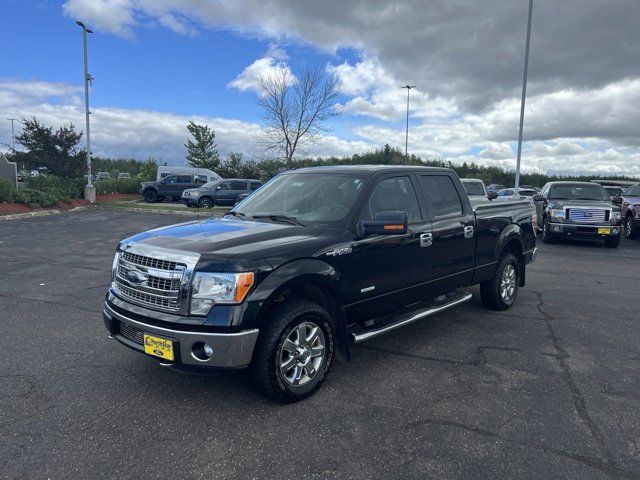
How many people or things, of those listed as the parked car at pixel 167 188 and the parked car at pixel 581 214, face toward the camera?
1

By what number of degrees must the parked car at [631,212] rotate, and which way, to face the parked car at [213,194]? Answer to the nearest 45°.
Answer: approximately 135° to its right

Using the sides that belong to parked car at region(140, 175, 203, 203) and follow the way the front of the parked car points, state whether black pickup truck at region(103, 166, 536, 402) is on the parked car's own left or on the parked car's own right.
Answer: on the parked car's own left

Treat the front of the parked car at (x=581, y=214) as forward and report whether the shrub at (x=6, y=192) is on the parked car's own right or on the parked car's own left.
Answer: on the parked car's own right

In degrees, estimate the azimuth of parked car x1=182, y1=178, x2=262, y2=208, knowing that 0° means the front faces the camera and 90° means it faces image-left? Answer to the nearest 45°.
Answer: approximately 45°

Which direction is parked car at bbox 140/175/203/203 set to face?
to the viewer's left

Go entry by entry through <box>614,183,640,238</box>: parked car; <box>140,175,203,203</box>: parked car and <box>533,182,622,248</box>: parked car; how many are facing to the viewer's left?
1

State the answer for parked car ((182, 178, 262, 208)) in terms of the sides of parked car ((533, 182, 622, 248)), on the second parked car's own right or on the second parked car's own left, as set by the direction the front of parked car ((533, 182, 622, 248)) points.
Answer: on the second parked car's own right

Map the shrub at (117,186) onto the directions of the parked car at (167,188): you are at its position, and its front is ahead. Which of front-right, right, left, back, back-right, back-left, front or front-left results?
front-right

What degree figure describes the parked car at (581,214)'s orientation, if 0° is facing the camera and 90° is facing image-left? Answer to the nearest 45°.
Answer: approximately 0°

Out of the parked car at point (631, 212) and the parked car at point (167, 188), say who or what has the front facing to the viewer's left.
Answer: the parked car at point (167, 188)

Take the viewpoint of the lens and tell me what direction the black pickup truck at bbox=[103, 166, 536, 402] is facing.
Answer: facing the viewer and to the left of the viewer

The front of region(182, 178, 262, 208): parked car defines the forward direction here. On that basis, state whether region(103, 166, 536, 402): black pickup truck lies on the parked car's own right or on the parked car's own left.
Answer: on the parked car's own left
